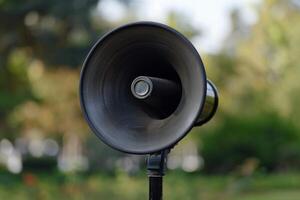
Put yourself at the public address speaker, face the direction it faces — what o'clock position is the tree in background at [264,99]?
The tree in background is roughly at 5 o'clock from the public address speaker.

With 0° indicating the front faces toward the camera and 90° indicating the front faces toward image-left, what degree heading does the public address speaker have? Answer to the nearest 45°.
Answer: approximately 45°
